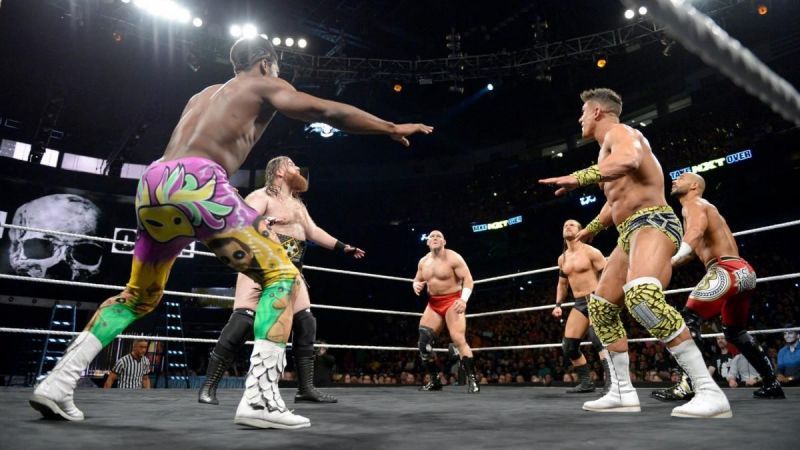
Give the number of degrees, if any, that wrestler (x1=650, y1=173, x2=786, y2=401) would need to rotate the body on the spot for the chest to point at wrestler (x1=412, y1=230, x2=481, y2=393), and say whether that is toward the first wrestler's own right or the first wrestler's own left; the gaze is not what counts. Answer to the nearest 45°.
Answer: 0° — they already face them

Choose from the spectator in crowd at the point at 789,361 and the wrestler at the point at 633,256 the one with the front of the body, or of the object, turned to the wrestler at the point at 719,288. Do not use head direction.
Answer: the spectator in crowd

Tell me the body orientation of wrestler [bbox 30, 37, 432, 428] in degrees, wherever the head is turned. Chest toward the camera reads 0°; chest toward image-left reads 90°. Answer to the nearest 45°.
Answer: approximately 225°

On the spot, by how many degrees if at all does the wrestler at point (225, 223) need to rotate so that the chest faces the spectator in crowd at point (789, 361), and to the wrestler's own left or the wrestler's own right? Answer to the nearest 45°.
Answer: approximately 45° to the wrestler's own right

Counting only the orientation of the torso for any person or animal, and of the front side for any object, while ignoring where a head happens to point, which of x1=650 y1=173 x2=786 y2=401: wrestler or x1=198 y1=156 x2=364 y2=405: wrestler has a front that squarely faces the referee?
x1=650 y1=173 x2=786 y2=401: wrestler

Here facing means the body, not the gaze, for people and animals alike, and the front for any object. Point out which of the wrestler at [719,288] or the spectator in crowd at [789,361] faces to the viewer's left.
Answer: the wrestler

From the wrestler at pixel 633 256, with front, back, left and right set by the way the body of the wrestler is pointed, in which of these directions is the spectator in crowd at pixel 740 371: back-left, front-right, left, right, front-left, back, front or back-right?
right

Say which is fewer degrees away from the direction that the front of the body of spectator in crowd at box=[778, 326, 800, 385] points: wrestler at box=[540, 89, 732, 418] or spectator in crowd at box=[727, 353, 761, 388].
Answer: the wrestler

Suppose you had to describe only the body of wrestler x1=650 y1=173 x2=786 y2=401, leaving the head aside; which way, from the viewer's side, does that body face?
to the viewer's left

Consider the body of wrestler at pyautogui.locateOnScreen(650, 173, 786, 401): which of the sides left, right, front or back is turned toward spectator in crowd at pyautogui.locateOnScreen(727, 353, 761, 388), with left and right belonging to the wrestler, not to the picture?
right

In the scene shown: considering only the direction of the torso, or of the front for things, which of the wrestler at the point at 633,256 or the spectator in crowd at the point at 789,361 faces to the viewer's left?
the wrestler

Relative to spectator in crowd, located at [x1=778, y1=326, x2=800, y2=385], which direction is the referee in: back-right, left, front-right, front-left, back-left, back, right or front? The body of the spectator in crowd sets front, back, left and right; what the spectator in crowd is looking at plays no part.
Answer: front-right

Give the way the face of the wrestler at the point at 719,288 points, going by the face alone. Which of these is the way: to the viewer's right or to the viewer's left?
to the viewer's left

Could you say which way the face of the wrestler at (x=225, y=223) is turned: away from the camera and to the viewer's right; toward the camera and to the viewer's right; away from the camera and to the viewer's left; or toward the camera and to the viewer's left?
away from the camera and to the viewer's right

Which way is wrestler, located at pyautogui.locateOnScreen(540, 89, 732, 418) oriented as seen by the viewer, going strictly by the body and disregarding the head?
to the viewer's left
